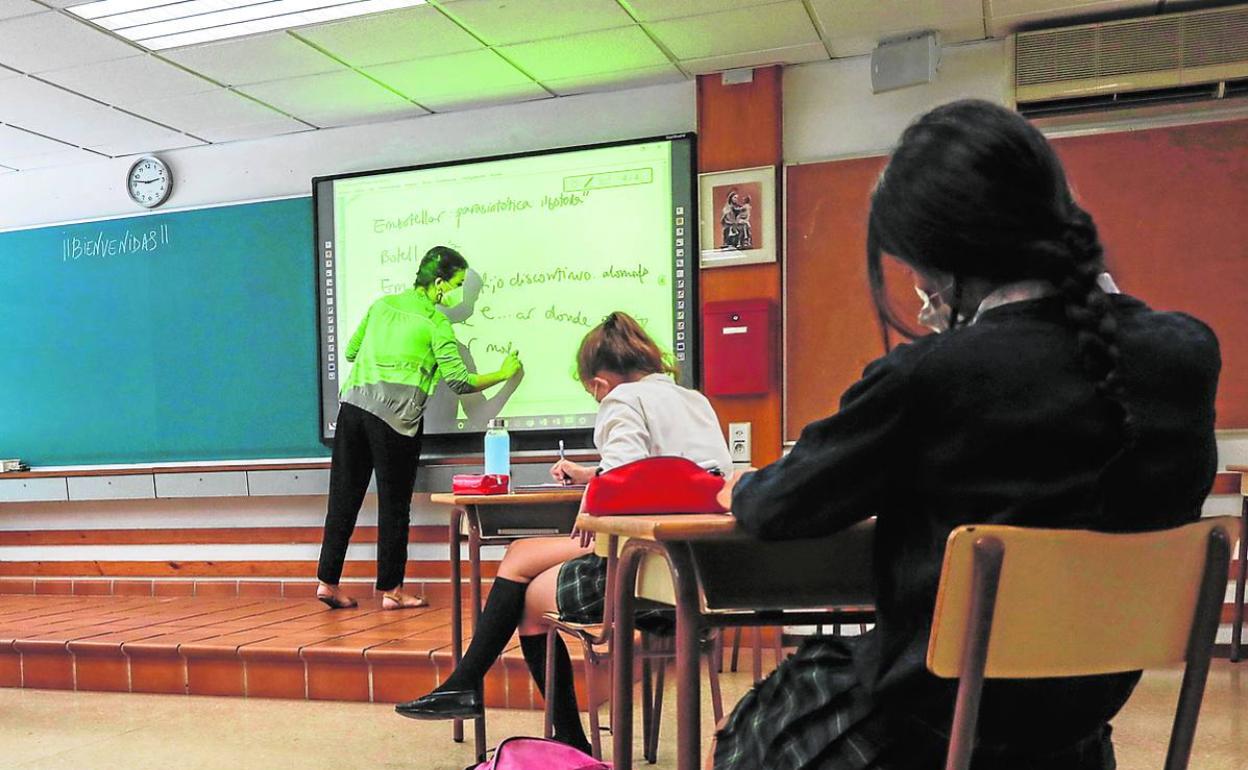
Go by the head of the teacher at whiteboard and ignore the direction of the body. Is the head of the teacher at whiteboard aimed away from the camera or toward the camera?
away from the camera

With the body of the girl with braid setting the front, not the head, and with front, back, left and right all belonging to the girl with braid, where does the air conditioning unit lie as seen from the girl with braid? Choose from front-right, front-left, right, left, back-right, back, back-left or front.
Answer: front-right

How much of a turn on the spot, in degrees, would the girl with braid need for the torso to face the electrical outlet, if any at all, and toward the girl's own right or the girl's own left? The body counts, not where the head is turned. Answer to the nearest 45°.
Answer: approximately 45° to the girl's own right

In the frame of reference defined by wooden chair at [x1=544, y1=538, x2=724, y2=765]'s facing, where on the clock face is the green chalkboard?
The green chalkboard is roughly at 12 o'clock from the wooden chair.

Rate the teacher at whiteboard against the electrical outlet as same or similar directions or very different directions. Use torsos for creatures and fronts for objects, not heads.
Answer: very different directions

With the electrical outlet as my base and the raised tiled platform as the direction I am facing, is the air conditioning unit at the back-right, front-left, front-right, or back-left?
back-left

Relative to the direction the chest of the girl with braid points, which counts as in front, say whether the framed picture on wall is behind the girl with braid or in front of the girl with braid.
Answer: in front

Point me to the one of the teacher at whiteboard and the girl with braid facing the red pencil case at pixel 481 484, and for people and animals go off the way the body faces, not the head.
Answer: the girl with braid

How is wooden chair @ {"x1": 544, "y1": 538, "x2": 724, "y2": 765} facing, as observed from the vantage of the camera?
facing away from the viewer and to the left of the viewer

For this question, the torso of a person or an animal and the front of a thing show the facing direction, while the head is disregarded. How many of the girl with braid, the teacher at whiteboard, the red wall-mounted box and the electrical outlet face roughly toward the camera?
2

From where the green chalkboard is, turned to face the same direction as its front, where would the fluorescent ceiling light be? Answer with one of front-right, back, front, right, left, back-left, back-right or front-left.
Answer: front-left

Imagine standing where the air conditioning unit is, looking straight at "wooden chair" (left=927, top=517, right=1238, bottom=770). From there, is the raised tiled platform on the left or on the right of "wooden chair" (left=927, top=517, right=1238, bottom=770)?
right

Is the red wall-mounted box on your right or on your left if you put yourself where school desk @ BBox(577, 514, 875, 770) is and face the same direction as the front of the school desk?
on your left

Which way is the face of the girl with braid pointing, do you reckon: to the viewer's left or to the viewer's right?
to the viewer's left

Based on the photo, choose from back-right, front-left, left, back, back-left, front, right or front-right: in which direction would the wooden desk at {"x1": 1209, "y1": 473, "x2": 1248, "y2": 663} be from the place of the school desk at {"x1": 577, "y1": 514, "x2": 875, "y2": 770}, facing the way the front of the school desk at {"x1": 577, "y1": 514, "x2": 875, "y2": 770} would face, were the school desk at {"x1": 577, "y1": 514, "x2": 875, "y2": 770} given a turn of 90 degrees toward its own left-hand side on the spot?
front
